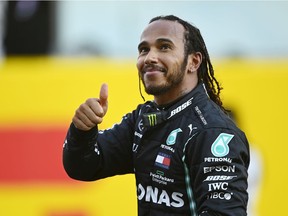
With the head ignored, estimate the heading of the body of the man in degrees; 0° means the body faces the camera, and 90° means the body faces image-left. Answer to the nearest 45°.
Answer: approximately 45°

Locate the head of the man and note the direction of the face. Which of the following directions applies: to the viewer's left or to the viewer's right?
to the viewer's left
